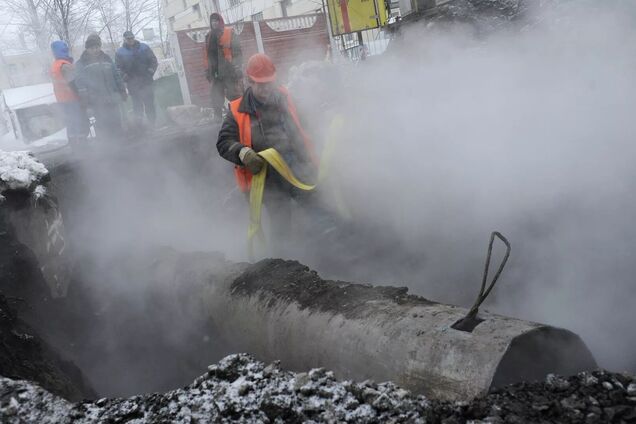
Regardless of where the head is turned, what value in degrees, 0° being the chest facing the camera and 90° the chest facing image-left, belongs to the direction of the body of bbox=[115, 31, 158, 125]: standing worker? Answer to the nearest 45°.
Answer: approximately 0°

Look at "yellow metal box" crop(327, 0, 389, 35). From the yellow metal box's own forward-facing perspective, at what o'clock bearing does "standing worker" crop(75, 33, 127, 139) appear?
The standing worker is roughly at 2 o'clock from the yellow metal box.

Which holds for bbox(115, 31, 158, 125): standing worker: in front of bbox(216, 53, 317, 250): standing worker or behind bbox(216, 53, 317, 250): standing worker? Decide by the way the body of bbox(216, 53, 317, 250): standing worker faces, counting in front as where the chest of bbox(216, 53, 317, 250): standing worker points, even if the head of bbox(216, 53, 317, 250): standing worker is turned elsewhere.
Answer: behind

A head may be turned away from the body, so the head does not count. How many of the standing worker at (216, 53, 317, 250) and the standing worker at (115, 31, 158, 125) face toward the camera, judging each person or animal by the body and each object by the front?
2

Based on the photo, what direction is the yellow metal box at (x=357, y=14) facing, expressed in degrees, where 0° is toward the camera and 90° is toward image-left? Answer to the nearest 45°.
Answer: approximately 0°

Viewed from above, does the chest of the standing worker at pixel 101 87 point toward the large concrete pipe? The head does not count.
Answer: yes

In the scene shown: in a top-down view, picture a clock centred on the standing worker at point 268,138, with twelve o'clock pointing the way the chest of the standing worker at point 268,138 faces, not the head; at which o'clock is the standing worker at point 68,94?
the standing worker at point 68,94 is roughly at 5 o'clock from the standing worker at point 268,138.

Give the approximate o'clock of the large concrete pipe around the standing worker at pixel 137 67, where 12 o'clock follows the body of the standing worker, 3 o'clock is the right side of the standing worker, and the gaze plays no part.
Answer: The large concrete pipe is roughly at 12 o'clock from the standing worker.
